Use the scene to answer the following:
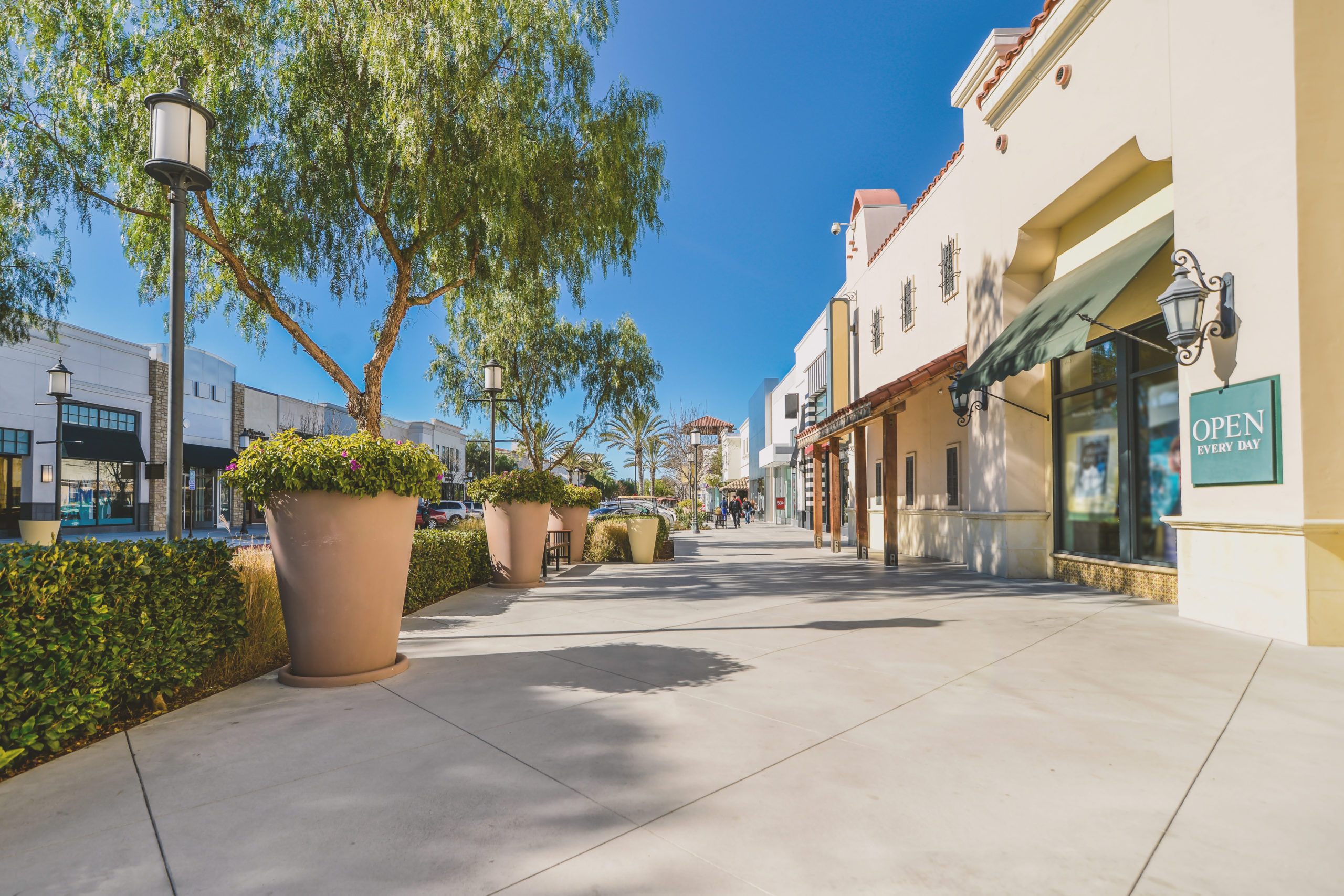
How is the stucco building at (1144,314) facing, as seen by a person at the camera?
facing the viewer and to the left of the viewer

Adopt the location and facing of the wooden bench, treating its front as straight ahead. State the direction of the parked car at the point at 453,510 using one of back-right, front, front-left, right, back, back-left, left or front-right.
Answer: back-left

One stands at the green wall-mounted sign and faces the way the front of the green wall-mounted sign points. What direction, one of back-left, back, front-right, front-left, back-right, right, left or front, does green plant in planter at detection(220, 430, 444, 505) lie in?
front

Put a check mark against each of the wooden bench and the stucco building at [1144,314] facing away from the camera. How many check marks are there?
0

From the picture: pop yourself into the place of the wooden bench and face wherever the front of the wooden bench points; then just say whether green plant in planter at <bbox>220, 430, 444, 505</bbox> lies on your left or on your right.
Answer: on your right

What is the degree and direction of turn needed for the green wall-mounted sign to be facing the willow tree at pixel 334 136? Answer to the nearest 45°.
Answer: approximately 45° to its right

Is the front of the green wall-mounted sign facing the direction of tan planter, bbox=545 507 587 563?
no

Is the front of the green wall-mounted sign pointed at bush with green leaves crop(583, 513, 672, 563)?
no

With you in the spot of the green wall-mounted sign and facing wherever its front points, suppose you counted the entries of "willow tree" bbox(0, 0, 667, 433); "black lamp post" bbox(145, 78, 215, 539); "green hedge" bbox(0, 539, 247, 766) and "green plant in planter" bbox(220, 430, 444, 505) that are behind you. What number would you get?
0

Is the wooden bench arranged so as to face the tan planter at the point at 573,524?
no

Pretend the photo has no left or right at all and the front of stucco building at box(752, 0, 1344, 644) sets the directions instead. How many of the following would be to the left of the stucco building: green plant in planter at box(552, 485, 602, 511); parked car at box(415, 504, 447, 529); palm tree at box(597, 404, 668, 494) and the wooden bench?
0

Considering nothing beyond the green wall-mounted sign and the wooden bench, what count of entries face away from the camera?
0

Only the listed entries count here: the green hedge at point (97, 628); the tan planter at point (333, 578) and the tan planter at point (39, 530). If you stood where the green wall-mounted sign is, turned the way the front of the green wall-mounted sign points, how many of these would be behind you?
0

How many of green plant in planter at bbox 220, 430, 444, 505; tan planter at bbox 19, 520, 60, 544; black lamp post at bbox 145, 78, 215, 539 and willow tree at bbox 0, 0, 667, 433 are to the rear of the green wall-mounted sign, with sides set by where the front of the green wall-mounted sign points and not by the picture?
0
